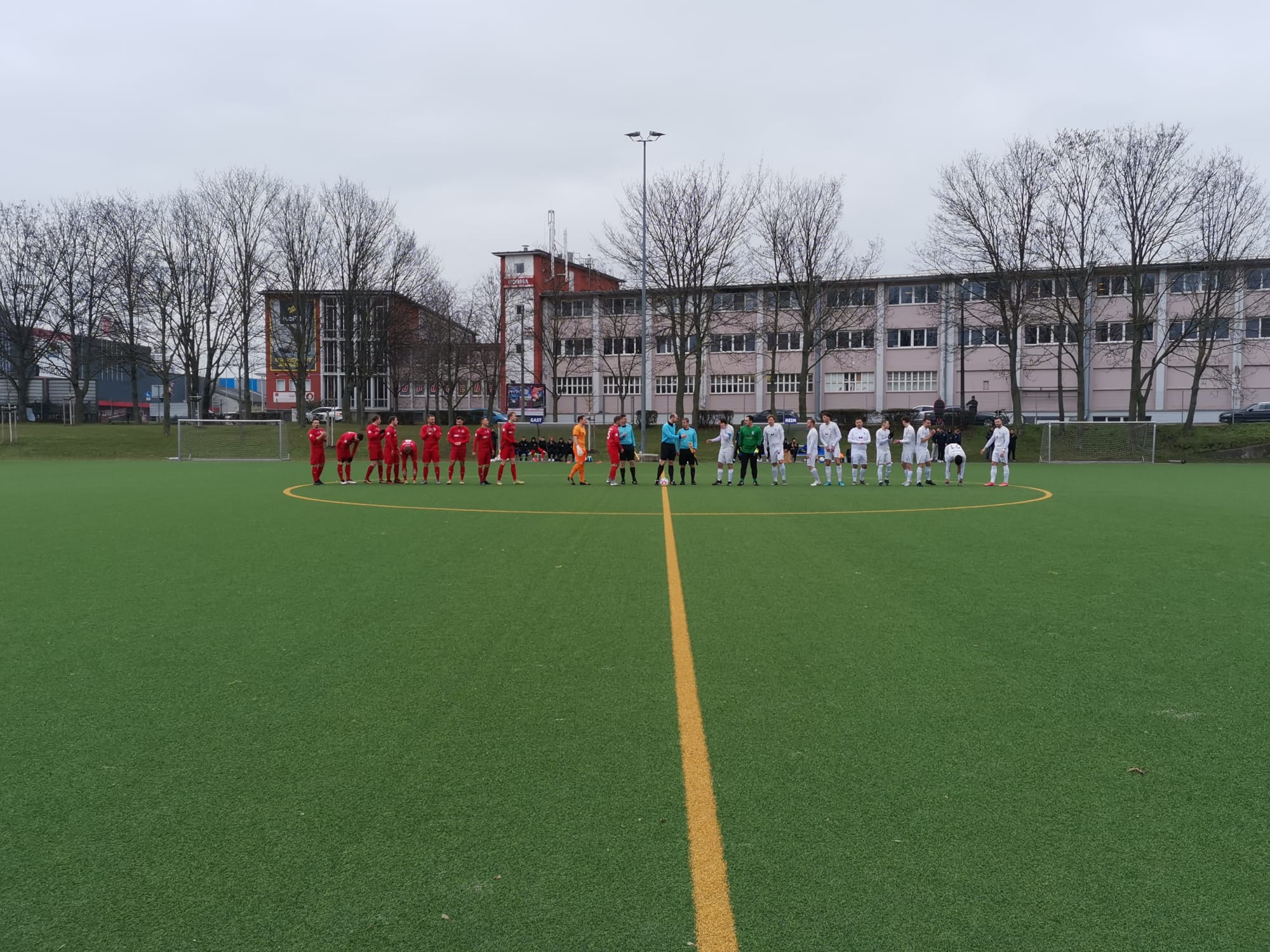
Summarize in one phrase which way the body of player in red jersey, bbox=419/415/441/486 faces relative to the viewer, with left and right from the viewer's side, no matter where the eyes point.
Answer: facing the viewer

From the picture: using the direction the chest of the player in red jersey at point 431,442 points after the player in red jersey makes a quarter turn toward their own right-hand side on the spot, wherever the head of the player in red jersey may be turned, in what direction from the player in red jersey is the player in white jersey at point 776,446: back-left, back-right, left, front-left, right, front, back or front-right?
back

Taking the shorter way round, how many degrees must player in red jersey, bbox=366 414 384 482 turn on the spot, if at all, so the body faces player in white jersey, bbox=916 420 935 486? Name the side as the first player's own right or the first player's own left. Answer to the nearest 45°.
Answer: approximately 45° to the first player's own left

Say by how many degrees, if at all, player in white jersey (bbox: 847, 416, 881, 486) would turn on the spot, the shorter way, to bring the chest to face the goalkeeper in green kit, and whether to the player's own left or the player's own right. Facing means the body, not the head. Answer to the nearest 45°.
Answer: approximately 90° to the player's own right

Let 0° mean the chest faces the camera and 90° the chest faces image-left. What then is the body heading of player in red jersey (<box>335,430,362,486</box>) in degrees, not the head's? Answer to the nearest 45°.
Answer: approximately 315°

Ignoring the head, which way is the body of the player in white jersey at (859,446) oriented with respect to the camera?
toward the camera

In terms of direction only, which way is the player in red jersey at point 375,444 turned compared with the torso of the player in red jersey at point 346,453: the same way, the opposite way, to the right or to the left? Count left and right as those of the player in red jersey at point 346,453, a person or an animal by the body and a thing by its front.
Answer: the same way

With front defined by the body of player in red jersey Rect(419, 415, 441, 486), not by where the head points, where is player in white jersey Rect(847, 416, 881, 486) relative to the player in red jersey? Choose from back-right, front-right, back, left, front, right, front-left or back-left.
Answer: left

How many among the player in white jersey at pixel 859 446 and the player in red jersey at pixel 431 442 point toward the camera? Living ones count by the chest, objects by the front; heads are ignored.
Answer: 2
